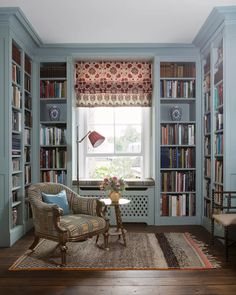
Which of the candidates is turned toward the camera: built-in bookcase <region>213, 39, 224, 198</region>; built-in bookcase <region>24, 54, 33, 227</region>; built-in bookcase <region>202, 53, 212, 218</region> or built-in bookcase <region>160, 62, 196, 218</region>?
built-in bookcase <region>160, 62, 196, 218</region>

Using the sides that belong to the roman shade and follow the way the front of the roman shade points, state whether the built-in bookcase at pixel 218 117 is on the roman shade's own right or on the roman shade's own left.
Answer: on the roman shade's own left

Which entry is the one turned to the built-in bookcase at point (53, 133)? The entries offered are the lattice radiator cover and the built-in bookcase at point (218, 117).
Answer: the built-in bookcase at point (218, 117)

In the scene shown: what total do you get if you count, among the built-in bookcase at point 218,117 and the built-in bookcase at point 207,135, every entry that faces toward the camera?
0

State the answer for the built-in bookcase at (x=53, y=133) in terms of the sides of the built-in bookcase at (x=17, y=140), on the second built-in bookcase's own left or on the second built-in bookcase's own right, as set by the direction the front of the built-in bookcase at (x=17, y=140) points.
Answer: on the second built-in bookcase's own left

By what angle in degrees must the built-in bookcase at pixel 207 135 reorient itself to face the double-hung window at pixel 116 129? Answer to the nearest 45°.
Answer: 0° — it already faces it

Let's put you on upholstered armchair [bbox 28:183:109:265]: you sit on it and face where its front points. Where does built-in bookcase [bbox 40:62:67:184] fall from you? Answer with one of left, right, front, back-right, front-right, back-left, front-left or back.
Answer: back-left

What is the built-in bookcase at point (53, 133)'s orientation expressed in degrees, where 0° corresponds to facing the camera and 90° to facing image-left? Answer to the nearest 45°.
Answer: approximately 0°
